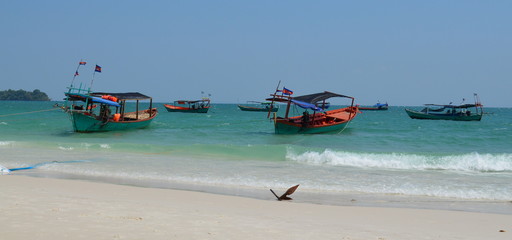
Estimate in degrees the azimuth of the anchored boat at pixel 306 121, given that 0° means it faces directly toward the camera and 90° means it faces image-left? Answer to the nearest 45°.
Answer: approximately 225°

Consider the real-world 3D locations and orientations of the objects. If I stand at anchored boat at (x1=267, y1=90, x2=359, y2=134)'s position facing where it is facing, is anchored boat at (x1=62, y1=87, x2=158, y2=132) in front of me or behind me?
behind

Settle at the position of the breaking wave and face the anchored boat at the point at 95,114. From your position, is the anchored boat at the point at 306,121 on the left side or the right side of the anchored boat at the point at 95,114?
right

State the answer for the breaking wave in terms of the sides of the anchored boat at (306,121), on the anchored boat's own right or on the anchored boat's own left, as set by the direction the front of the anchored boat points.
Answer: on the anchored boat's own right

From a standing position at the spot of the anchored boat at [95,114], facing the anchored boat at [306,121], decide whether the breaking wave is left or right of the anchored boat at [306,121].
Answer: right
